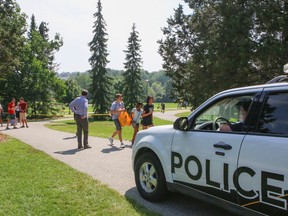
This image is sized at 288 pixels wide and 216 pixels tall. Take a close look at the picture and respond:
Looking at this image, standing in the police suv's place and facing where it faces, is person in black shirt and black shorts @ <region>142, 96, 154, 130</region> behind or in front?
in front

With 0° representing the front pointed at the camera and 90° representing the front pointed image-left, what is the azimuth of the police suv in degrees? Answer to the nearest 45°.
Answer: approximately 135°

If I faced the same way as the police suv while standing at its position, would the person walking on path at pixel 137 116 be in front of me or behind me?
in front
